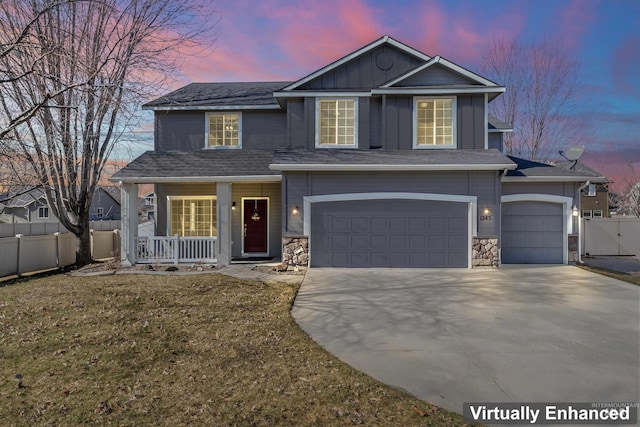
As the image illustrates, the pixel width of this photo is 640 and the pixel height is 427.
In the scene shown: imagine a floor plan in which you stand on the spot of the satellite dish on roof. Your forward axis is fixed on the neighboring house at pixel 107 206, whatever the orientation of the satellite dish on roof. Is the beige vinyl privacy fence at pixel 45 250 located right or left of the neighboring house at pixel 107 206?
left

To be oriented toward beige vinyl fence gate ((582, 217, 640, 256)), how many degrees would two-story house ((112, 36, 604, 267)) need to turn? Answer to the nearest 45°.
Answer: approximately 135° to its left

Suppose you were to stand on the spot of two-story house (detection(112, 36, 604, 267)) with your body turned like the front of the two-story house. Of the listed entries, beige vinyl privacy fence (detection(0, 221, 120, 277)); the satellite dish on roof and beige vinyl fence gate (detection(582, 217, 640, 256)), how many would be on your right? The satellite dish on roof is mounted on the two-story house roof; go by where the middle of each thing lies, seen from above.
1

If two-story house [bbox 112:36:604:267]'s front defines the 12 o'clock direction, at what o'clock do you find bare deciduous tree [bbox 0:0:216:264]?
The bare deciduous tree is roughly at 2 o'clock from the two-story house.

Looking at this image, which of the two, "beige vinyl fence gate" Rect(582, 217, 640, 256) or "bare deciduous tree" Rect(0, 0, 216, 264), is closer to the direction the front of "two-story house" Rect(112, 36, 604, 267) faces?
the bare deciduous tree

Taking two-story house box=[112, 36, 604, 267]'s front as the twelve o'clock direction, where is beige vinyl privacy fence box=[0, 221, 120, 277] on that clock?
The beige vinyl privacy fence is roughly at 3 o'clock from the two-story house.

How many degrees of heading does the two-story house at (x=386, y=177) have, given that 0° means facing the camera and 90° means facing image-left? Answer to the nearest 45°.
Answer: approximately 0°
